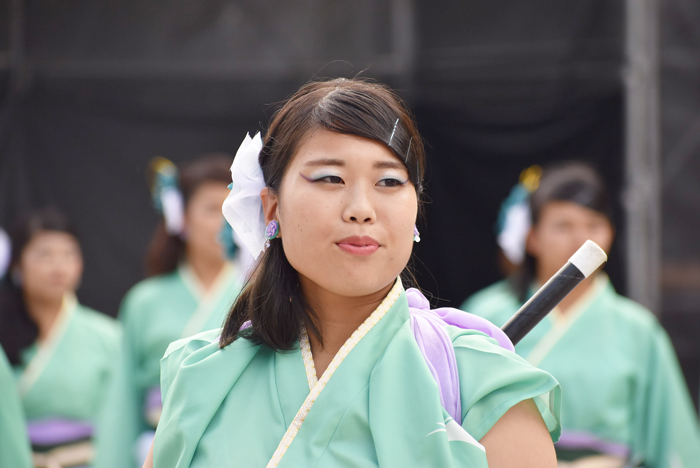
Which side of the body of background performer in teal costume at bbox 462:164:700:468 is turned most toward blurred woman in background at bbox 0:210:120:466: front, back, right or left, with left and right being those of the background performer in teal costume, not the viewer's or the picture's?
right

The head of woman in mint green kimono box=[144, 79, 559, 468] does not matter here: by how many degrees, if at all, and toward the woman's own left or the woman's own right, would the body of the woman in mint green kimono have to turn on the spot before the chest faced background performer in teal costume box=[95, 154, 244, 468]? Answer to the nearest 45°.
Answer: approximately 180°

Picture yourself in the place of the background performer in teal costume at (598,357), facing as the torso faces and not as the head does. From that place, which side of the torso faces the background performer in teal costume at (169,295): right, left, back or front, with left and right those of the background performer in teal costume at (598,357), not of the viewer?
right

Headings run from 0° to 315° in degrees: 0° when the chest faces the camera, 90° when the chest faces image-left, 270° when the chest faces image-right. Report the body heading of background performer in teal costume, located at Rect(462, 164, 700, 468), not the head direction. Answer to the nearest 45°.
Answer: approximately 0°

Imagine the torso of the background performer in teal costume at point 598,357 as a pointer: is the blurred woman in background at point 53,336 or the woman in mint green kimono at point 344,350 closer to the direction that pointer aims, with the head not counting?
the woman in mint green kimono

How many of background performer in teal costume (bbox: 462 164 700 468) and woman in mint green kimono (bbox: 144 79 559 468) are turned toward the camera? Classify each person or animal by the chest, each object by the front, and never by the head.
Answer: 2
